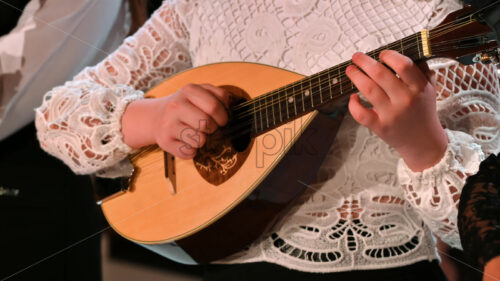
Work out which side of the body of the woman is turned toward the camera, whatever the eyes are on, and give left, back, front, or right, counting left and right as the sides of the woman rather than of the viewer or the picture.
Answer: front
